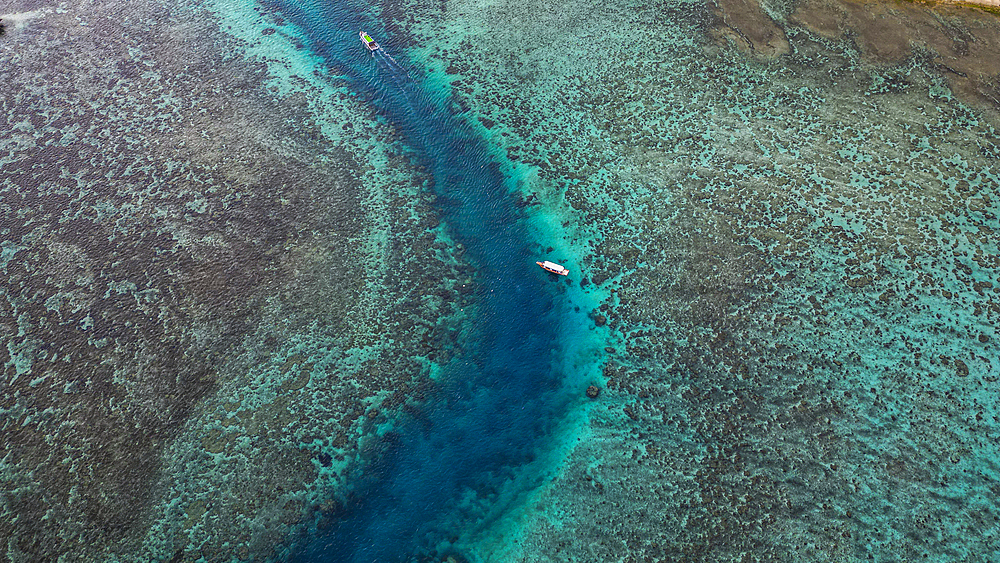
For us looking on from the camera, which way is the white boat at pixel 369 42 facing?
facing away from the viewer and to the left of the viewer

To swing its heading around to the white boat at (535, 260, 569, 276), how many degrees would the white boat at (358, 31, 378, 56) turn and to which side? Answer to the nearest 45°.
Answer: approximately 135° to its left
